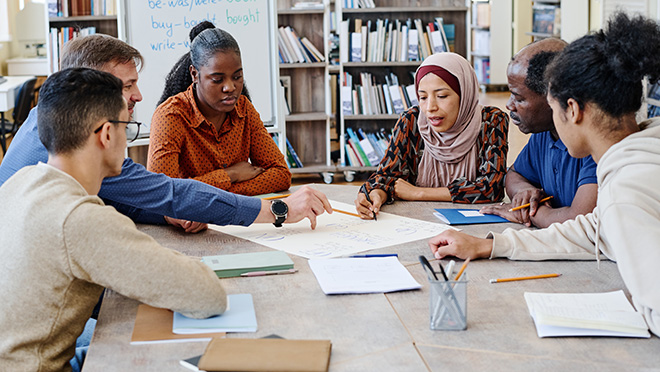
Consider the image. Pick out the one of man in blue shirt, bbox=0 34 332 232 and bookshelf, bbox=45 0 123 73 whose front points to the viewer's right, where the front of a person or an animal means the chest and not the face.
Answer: the man in blue shirt

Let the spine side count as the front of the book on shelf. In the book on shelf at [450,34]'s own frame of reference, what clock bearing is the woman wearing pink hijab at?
The woman wearing pink hijab is roughly at 12 o'clock from the book on shelf.

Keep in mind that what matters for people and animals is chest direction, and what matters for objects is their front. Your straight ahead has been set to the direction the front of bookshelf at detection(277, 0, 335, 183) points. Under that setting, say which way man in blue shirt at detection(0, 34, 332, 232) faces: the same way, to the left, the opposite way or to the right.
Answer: to the left

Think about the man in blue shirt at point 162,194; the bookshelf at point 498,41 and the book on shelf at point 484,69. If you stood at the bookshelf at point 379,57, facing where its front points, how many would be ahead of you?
1

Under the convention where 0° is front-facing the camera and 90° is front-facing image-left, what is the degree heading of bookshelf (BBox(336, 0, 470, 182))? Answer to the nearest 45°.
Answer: approximately 0°

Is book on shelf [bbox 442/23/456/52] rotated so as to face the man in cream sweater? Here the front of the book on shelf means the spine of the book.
yes

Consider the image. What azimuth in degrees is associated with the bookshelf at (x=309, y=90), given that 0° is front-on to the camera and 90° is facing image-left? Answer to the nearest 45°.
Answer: approximately 0°

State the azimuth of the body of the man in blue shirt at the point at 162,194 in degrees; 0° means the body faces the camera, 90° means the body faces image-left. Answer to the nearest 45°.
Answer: approximately 270°

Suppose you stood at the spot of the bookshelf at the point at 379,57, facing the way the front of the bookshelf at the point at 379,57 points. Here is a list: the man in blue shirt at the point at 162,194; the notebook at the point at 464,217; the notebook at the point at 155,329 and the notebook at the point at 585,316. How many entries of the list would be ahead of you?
4

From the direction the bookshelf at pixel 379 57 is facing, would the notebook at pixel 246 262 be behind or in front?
in front

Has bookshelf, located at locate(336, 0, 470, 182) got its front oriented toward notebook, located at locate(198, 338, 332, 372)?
yes

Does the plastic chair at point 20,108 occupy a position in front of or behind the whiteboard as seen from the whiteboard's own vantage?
behind

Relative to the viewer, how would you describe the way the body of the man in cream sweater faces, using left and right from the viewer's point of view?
facing away from the viewer and to the right of the viewer
